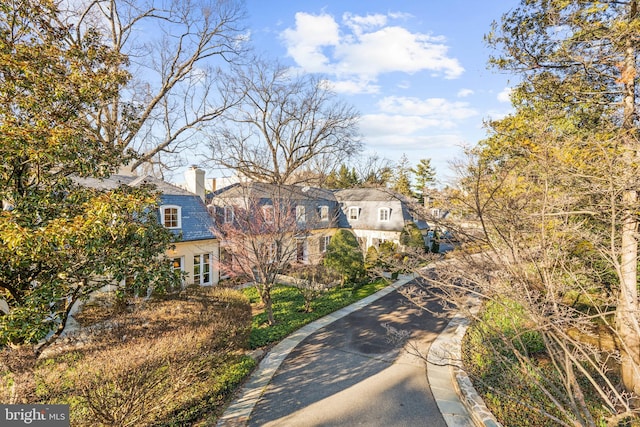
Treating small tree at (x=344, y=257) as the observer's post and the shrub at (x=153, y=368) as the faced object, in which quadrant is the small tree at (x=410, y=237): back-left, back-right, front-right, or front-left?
back-left

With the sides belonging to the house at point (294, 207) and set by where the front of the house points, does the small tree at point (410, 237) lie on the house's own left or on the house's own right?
on the house's own left

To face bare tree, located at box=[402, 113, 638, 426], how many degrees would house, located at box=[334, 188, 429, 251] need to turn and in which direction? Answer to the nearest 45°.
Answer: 0° — it already faces it

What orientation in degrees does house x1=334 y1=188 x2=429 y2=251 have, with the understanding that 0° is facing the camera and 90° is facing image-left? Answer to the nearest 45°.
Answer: approximately 0°

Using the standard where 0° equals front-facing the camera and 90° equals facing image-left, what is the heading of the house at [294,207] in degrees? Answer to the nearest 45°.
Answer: approximately 315°

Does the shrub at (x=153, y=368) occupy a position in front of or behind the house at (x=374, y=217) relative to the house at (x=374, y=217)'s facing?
in front

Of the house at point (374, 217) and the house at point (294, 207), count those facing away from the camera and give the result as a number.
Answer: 0

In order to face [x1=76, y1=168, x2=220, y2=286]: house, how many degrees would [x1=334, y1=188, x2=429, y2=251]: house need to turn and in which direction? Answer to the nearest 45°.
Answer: approximately 45° to its right

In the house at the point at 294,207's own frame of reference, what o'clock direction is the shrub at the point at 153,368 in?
The shrub is roughly at 2 o'clock from the house.

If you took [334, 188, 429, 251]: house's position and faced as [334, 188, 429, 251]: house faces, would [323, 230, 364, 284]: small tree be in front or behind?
in front
